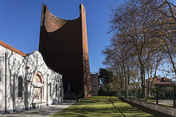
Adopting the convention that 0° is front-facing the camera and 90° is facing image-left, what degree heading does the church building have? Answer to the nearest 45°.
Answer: approximately 315°

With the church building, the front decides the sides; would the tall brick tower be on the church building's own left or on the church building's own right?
on the church building's own left
